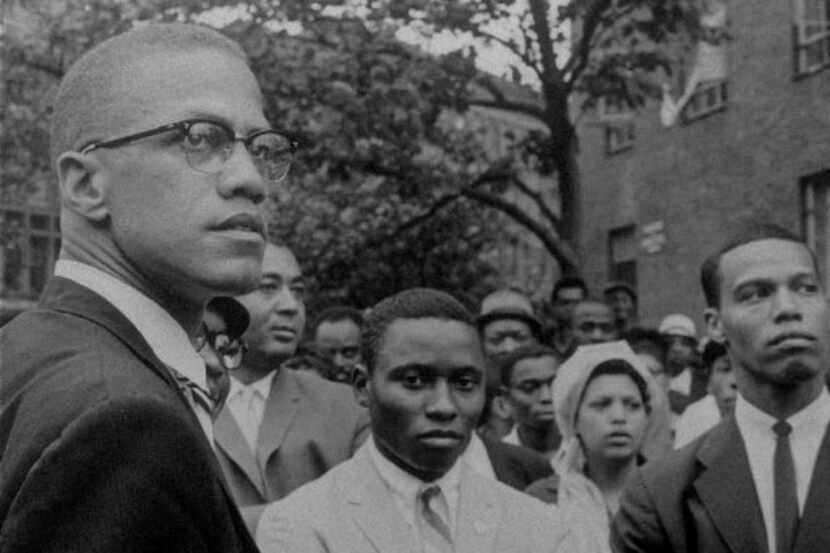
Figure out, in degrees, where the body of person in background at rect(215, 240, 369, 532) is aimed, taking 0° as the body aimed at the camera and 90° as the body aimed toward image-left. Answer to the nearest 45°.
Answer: approximately 45°

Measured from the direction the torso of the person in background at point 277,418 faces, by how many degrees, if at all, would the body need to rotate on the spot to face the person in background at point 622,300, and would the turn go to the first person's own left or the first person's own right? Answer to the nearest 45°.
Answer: approximately 180°

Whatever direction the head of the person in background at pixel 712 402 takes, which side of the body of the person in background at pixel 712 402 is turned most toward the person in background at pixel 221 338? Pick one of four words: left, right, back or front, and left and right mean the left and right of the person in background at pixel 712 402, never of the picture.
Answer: right

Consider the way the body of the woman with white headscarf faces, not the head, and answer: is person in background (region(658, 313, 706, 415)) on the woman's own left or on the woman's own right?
on the woman's own left

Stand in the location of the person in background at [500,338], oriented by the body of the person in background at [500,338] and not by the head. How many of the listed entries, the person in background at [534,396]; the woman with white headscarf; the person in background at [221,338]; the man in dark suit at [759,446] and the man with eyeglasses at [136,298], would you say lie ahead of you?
5

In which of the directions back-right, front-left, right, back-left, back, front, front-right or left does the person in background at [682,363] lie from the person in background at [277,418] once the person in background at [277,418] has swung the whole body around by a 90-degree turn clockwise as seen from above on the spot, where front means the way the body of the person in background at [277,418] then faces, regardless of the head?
right

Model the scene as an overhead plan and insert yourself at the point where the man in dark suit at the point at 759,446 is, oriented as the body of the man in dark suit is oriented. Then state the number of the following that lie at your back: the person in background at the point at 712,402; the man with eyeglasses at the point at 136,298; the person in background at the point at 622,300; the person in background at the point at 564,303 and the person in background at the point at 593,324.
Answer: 4

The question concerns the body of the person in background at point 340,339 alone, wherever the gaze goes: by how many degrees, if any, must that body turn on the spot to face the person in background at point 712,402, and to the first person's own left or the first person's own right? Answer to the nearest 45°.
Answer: approximately 45° to the first person's own left

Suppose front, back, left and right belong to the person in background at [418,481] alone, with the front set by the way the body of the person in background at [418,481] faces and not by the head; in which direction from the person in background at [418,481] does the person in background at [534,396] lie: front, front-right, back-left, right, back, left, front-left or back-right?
back

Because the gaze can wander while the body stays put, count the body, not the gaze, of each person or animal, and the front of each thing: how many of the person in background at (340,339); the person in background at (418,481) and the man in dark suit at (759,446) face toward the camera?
3

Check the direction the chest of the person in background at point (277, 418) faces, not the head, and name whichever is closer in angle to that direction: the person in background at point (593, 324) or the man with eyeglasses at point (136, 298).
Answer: the man with eyeglasses
